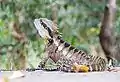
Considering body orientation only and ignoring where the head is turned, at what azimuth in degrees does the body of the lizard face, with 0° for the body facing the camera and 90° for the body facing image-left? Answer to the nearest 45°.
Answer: approximately 90°
